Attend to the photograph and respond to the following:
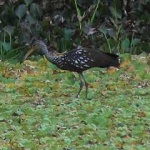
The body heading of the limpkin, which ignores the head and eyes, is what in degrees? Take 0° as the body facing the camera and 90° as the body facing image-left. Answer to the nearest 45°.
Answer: approximately 90°
